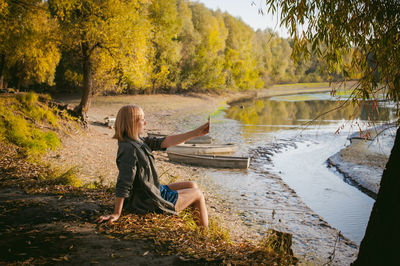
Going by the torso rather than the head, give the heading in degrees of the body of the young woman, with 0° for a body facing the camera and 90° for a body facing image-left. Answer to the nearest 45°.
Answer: approximately 270°

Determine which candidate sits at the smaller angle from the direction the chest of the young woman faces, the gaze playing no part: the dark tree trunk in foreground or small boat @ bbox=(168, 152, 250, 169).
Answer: the dark tree trunk in foreground

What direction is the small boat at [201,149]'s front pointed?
to the viewer's left

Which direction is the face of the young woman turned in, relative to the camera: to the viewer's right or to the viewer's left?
to the viewer's right

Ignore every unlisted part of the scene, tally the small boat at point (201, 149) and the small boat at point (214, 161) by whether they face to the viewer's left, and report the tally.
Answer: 2

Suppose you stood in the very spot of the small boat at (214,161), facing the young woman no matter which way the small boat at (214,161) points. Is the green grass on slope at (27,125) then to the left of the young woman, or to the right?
right

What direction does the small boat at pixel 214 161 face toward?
to the viewer's left
